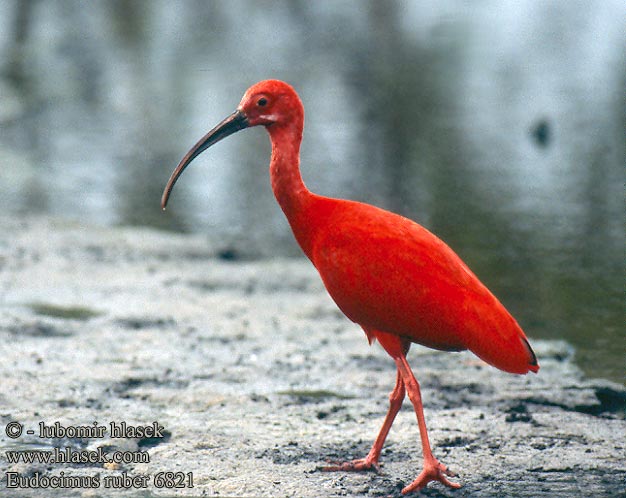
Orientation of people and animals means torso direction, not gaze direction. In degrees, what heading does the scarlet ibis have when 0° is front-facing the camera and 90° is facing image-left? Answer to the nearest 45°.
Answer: approximately 90°
